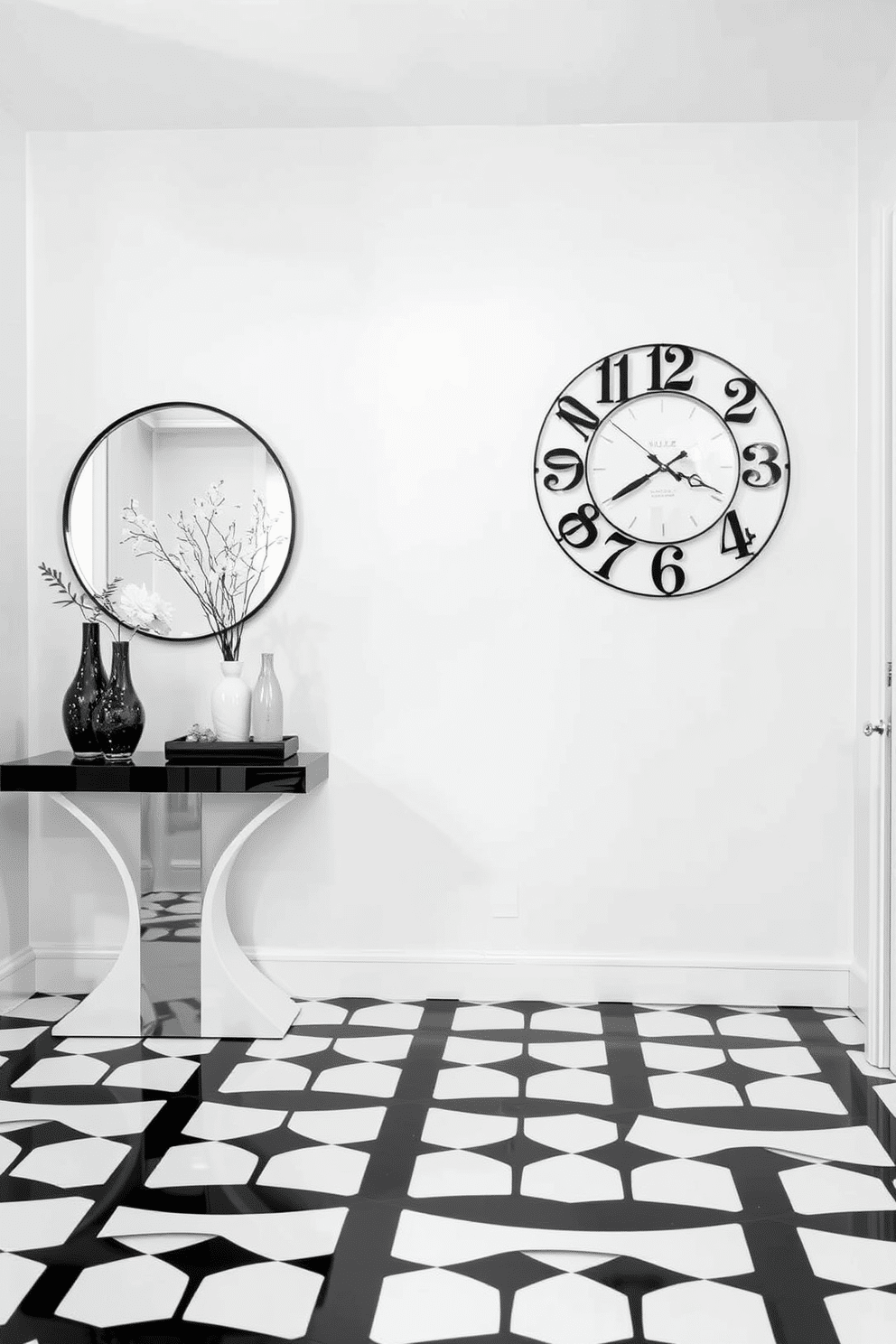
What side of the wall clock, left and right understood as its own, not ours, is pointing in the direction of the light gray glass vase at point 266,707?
right

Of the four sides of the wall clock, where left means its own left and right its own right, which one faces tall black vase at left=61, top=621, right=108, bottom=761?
right

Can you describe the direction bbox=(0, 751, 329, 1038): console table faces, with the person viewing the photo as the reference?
facing the viewer

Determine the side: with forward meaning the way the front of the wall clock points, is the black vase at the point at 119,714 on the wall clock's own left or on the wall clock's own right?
on the wall clock's own right

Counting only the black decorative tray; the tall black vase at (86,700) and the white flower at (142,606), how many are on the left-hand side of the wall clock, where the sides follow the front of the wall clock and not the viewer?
0

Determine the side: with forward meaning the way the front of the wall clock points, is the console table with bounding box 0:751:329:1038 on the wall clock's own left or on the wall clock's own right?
on the wall clock's own right

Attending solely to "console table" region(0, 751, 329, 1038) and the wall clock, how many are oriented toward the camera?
2

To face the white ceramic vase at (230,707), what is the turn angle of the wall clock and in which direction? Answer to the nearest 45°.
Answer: approximately 90° to its right

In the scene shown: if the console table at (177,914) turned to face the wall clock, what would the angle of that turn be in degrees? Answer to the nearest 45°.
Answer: approximately 90° to its left

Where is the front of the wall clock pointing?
toward the camera

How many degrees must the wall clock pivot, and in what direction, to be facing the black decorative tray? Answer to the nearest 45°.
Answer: approximately 45° to its right

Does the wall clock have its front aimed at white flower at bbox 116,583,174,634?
no
